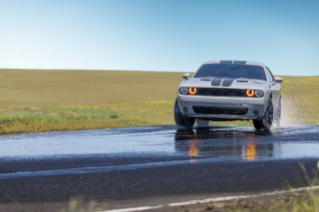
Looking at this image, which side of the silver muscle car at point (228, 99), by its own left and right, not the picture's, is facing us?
front
